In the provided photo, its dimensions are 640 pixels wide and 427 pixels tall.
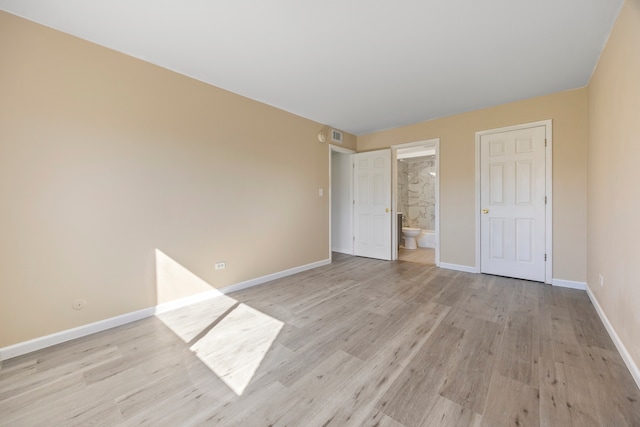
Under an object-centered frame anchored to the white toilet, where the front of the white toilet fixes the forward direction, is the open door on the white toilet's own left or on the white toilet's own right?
on the white toilet's own right

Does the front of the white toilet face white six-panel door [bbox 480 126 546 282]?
no
